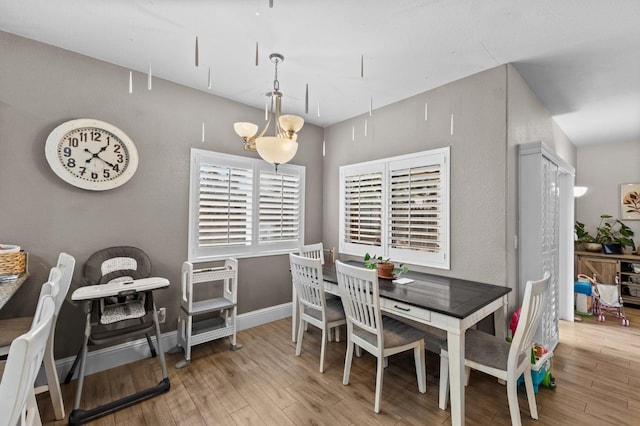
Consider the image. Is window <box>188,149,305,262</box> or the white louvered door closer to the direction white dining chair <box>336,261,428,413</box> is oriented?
the white louvered door

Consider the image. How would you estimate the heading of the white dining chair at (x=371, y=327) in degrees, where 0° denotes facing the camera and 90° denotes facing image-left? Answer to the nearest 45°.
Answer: approximately 225°

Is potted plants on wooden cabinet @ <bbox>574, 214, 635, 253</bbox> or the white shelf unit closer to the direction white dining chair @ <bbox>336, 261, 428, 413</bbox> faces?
the potted plants on wooden cabinet

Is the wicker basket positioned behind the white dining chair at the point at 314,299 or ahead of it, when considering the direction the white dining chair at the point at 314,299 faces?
behind

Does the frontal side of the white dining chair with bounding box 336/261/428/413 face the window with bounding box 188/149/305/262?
no

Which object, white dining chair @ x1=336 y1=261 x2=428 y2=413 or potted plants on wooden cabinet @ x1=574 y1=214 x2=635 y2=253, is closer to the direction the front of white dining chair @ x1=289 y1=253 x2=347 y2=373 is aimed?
the potted plants on wooden cabinet

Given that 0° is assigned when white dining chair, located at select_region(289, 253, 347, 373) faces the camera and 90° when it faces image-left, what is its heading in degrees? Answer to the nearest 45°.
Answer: approximately 225°

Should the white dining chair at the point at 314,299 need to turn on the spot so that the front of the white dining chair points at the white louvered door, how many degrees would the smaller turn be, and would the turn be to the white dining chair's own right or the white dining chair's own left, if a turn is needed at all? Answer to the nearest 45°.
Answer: approximately 45° to the white dining chair's own right

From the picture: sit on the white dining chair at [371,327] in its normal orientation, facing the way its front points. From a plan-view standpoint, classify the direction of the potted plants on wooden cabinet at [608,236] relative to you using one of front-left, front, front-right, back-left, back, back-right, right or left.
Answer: front

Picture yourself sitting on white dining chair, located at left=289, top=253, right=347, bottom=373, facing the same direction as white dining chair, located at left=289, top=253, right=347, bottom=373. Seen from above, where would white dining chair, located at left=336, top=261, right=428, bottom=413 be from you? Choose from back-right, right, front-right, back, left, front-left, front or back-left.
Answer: right

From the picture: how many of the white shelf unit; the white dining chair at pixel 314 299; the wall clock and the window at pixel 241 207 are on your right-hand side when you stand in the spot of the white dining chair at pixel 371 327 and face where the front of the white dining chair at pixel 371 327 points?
0

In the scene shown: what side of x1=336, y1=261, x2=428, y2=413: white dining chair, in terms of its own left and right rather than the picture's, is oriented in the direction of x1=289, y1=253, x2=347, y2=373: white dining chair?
left

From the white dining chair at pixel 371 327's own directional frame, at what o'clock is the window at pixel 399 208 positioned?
The window is roughly at 11 o'clock from the white dining chair.

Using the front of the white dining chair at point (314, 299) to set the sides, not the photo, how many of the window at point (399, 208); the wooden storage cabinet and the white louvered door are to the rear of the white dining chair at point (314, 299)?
0
